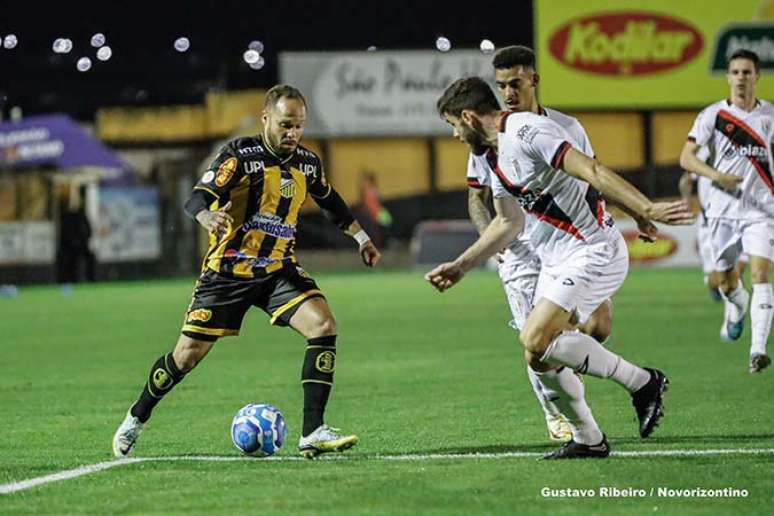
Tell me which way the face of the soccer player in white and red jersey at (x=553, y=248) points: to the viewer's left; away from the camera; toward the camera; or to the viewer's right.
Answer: to the viewer's left

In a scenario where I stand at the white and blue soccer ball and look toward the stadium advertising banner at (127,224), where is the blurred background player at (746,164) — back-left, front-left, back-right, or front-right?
front-right

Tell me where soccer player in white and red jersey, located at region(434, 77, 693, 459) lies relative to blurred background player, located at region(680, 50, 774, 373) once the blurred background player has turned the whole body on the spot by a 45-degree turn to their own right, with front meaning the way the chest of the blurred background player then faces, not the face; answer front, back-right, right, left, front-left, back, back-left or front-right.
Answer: front-left

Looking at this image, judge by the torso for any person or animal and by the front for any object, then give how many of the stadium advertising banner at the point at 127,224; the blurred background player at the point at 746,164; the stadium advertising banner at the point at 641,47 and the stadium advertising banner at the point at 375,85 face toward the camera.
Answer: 4

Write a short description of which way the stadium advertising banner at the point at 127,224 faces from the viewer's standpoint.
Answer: facing the viewer

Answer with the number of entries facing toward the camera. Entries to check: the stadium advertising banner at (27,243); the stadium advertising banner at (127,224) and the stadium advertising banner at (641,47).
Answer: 3

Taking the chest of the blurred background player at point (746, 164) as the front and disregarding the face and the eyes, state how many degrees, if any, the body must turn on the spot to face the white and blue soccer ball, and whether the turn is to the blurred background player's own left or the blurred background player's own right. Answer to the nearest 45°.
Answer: approximately 45° to the blurred background player's own right

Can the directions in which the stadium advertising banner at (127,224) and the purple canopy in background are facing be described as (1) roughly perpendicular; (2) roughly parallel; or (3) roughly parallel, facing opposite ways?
roughly parallel

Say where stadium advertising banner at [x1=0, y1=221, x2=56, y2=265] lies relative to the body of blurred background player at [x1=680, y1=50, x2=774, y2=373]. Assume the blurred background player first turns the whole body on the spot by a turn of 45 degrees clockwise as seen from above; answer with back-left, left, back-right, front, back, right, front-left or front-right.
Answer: right

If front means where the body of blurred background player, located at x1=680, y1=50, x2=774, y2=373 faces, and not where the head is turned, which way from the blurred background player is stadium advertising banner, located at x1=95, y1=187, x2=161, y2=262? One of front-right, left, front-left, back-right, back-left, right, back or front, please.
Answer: back-right

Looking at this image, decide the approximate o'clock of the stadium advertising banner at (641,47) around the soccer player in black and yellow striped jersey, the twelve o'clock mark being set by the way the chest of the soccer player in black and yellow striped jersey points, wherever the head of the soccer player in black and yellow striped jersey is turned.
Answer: The stadium advertising banner is roughly at 8 o'clock from the soccer player in black and yellow striped jersey.

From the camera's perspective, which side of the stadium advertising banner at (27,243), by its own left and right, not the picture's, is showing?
front

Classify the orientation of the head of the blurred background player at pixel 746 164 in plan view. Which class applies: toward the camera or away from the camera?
toward the camera

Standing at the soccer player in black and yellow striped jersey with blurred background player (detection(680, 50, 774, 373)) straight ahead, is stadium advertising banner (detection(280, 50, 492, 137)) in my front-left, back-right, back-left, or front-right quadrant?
front-left

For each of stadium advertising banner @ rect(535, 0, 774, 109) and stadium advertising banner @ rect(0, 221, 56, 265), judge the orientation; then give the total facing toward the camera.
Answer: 2

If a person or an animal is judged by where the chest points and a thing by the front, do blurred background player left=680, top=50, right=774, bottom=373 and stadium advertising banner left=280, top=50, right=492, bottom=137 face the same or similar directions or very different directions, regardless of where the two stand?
same or similar directions

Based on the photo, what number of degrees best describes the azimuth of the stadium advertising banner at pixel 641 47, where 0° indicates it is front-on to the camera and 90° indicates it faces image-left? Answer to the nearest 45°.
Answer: approximately 0°

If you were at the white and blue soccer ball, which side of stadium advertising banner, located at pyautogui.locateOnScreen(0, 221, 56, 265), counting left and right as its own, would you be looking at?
front
